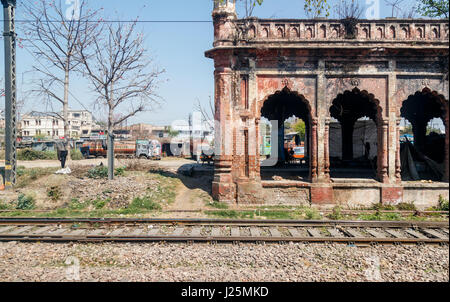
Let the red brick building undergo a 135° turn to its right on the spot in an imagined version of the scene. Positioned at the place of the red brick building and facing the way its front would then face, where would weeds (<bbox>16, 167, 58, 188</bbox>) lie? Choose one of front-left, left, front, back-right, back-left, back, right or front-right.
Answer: front-left

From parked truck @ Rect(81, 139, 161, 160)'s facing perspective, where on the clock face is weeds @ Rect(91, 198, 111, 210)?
The weeds is roughly at 3 o'clock from the parked truck.

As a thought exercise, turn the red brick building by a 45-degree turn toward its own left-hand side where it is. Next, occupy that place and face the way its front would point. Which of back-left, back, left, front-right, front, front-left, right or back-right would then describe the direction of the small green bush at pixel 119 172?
back-right

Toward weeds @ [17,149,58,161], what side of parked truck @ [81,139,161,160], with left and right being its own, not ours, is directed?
back

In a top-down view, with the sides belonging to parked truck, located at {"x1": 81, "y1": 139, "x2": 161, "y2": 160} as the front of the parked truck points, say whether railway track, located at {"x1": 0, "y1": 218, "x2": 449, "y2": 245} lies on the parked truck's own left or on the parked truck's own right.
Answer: on the parked truck's own right

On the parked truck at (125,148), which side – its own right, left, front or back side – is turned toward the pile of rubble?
right

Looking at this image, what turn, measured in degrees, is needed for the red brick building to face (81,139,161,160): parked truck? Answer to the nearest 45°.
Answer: approximately 135° to its right

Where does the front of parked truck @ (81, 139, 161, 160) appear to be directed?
to the viewer's right

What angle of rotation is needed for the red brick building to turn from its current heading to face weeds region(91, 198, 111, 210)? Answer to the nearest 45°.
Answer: approximately 90° to its right

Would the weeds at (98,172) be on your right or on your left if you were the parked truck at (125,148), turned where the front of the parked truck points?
on your right

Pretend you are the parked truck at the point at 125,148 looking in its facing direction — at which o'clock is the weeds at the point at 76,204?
The weeds is roughly at 3 o'clock from the parked truck.

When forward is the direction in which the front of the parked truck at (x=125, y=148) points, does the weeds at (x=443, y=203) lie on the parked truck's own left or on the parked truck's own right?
on the parked truck's own right

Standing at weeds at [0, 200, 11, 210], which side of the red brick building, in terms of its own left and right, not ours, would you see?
right

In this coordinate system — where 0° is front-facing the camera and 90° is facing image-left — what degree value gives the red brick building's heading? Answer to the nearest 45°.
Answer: approximately 0°

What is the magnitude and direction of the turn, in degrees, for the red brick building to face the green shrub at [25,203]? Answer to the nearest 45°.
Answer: approximately 90° to its right
